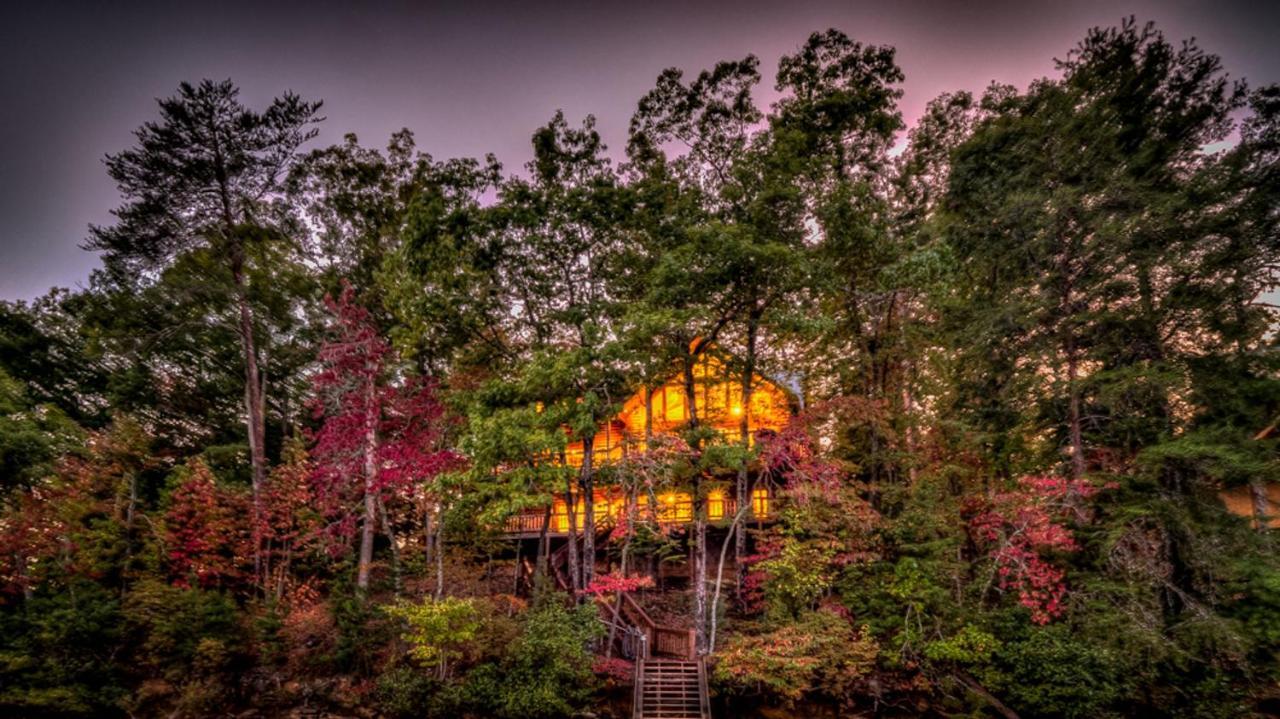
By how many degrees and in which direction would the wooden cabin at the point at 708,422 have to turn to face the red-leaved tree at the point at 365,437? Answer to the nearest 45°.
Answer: approximately 90° to its right

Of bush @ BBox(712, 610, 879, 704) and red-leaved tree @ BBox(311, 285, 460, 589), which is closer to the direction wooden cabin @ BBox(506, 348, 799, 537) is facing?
the bush

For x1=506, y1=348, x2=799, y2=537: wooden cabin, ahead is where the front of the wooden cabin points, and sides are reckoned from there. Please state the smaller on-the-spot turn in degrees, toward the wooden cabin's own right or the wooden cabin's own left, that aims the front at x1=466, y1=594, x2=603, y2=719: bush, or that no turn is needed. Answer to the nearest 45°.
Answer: approximately 45° to the wooden cabin's own right

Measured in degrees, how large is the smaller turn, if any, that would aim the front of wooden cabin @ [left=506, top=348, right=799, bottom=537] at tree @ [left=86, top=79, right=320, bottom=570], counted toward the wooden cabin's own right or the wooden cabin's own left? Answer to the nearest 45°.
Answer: approximately 90° to the wooden cabin's own right

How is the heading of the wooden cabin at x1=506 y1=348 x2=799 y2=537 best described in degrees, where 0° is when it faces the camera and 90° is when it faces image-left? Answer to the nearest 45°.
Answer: approximately 0°

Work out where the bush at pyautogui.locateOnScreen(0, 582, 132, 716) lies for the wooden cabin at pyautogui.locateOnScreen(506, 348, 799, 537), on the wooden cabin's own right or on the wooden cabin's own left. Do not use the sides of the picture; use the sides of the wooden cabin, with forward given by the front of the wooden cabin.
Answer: on the wooden cabin's own right
